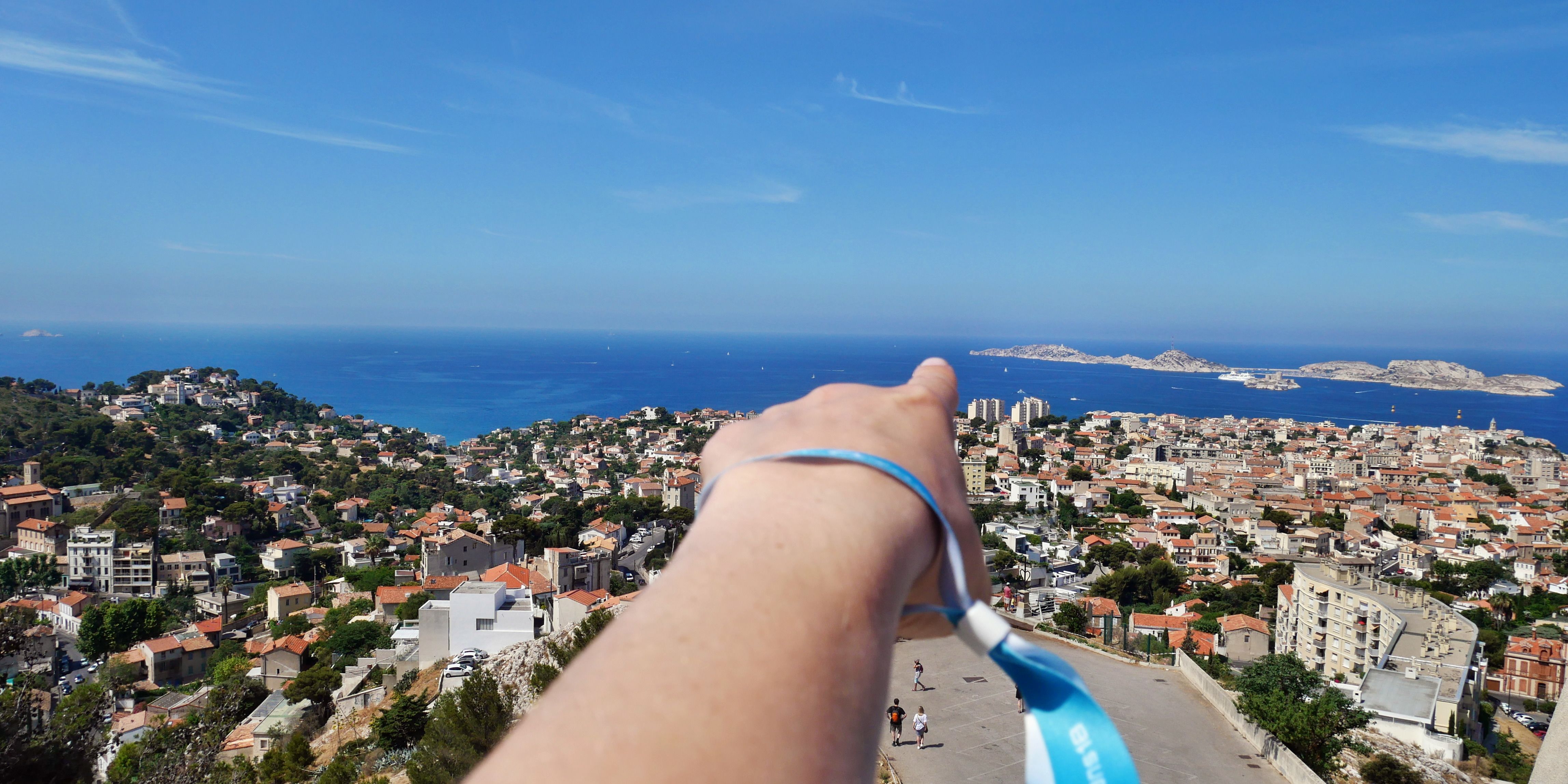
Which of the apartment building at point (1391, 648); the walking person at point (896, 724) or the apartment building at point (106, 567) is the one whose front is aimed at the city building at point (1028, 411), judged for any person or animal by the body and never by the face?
the walking person

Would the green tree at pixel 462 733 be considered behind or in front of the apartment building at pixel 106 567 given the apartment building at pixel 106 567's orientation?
in front

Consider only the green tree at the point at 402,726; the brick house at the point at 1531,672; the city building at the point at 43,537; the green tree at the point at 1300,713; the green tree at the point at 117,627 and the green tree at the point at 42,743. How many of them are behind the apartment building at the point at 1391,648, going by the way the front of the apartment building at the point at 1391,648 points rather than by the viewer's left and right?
1

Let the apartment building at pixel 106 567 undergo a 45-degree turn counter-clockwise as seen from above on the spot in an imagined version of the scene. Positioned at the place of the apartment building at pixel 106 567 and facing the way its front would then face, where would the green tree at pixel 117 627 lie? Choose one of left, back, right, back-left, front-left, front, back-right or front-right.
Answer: front-right

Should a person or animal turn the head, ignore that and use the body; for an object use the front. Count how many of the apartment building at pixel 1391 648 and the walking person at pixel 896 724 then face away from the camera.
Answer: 1

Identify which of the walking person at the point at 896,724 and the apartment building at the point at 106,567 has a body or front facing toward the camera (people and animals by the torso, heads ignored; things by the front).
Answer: the apartment building

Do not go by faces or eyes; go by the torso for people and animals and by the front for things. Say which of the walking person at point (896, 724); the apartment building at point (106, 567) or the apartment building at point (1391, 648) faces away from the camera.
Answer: the walking person

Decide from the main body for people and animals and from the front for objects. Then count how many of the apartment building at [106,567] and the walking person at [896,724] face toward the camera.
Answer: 1

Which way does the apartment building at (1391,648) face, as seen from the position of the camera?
facing the viewer and to the left of the viewer

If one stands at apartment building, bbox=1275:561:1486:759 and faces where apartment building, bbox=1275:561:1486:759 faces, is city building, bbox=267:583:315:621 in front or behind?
in front

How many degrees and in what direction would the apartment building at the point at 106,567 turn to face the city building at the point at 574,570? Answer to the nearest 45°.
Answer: approximately 45° to its left

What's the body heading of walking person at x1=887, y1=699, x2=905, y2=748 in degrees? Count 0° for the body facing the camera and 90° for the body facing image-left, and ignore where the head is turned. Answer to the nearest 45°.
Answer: approximately 180°

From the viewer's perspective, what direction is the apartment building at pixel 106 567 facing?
toward the camera

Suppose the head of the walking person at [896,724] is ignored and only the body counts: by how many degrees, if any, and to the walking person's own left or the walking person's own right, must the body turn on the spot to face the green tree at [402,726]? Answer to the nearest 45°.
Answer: approximately 45° to the walking person's own left

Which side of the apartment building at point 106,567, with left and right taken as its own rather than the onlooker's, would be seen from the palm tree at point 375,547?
left

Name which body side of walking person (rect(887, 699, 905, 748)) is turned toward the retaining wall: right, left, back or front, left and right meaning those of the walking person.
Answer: right
